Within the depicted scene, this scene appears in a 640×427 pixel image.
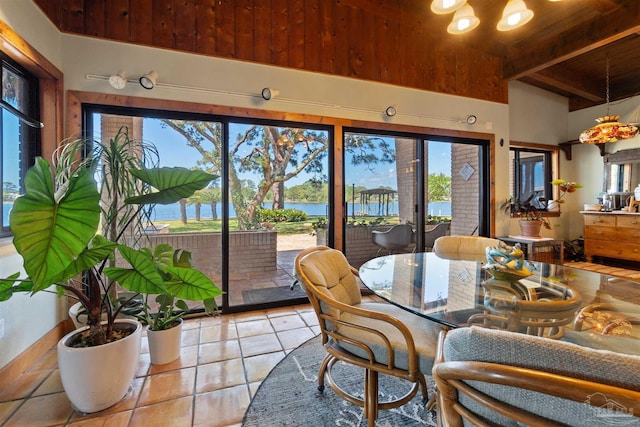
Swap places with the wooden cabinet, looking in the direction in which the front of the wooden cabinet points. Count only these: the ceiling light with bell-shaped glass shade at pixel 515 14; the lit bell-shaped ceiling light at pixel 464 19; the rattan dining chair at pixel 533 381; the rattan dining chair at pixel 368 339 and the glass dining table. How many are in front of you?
5

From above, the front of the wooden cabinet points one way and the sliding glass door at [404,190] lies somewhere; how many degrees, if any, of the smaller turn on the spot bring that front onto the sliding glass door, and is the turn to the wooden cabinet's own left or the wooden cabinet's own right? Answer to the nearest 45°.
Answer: approximately 45° to the wooden cabinet's own right

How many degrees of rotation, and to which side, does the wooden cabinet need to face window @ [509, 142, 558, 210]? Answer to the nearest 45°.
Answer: approximately 90° to its right

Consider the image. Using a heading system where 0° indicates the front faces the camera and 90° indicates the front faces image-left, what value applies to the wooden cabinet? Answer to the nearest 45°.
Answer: approximately 0°

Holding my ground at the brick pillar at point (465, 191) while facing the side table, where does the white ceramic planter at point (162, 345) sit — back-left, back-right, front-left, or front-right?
back-right

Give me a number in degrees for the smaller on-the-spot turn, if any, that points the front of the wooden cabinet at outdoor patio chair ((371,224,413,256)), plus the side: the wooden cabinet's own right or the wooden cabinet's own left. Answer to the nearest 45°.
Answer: approximately 45° to the wooden cabinet's own right

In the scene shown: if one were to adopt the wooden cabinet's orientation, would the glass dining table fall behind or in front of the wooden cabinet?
in front

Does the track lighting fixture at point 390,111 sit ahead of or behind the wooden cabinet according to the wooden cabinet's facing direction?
ahead

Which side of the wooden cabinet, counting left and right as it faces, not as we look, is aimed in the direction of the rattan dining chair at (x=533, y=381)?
front

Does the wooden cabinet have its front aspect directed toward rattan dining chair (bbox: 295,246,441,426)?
yes

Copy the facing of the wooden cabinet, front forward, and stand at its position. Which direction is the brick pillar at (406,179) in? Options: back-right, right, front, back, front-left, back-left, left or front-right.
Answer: front-right
